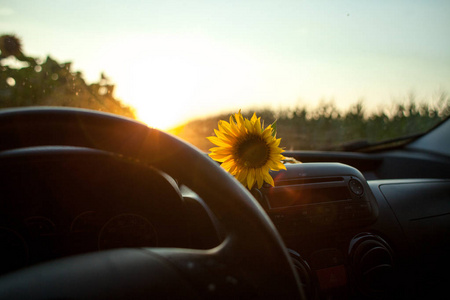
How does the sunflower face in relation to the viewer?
toward the camera
